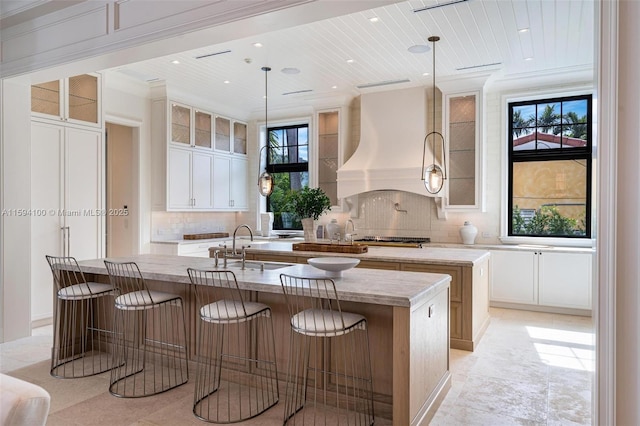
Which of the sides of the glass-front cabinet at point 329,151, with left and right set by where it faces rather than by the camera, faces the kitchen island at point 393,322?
front

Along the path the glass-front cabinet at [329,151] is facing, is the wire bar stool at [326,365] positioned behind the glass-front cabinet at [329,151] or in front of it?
in front

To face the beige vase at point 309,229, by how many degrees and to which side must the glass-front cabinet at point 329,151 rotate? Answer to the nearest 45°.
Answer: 0° — it already faces it

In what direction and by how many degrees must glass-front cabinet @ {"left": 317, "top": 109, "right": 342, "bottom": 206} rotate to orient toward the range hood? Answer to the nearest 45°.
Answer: approximately 45° to its left

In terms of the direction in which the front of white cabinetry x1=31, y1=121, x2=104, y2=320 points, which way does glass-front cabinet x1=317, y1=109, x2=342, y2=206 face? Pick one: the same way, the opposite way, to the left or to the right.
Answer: to the right

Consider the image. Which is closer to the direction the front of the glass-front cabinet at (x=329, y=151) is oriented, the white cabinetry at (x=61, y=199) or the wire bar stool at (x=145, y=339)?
the wire bar stool

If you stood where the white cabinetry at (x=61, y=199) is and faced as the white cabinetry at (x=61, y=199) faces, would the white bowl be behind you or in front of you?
in front

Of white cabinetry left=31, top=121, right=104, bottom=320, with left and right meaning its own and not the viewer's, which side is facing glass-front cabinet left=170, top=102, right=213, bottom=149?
left

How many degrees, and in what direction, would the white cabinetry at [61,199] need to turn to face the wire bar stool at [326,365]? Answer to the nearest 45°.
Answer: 0° — it already faces it

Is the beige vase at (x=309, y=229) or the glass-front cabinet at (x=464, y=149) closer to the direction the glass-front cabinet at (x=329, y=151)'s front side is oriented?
the beige vase

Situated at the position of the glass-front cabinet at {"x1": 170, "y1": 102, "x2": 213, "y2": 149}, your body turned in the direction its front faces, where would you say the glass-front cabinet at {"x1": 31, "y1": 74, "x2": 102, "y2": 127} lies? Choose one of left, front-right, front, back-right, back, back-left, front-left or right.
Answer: right

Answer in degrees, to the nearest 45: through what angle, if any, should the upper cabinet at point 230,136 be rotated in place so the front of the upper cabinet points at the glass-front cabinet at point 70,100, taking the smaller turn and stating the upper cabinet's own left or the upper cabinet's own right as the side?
approximately 90° to the upper cabinet's own right

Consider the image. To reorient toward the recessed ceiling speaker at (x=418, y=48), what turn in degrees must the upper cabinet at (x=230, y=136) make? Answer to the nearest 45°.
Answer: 0° — it already faces it
